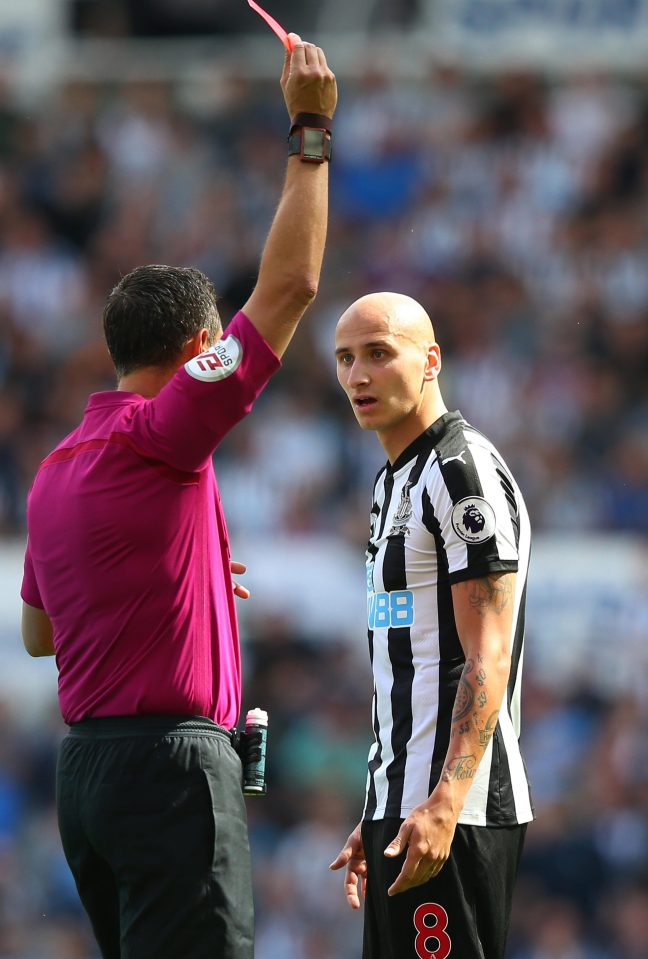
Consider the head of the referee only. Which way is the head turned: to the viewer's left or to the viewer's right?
to the viewer's right

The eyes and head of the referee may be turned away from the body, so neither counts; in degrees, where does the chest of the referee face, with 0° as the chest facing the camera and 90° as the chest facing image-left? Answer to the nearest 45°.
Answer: approximately 225°
